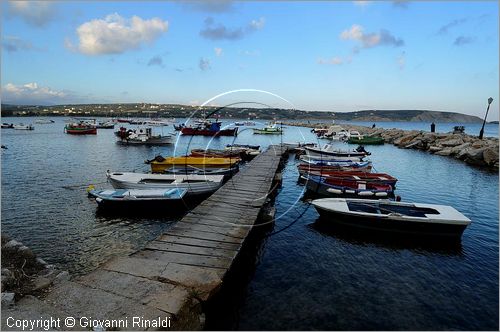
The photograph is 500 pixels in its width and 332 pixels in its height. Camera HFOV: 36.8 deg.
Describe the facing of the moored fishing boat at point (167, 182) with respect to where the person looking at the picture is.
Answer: facing to the left of the viewer
